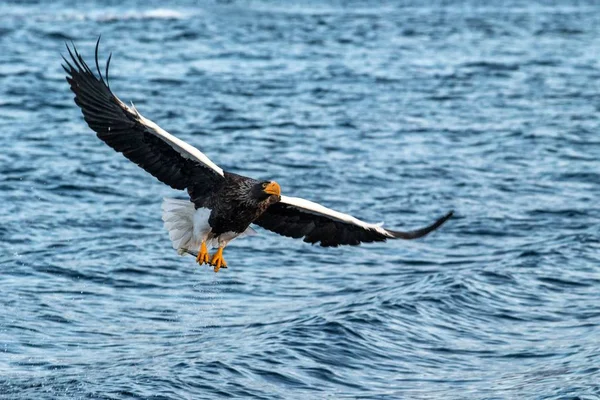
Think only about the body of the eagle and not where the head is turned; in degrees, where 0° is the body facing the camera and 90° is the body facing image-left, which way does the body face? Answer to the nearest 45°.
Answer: approximately 315°
